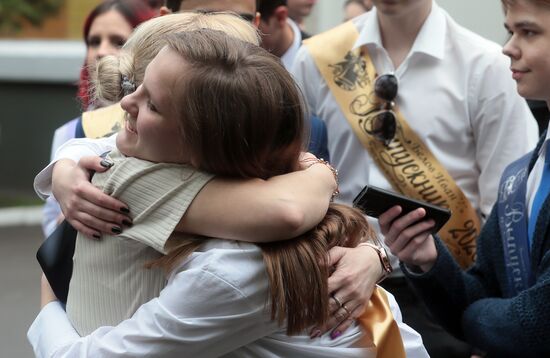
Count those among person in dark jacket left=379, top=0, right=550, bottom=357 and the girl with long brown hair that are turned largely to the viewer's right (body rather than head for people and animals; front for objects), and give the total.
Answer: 0

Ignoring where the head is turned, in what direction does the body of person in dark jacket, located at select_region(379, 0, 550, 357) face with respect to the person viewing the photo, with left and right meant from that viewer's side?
facing the viewer and to the left of the viewer

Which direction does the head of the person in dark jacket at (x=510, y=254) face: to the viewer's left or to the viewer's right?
to the viewer's left

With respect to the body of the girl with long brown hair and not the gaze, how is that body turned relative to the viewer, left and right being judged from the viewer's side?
facing to the left of the viewer

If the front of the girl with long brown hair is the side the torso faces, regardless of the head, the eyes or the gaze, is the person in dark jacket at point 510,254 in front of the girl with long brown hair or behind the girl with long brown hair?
behind

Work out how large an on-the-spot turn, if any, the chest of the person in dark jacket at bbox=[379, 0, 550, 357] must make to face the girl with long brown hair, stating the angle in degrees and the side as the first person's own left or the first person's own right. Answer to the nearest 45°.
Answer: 0° — they already face them
